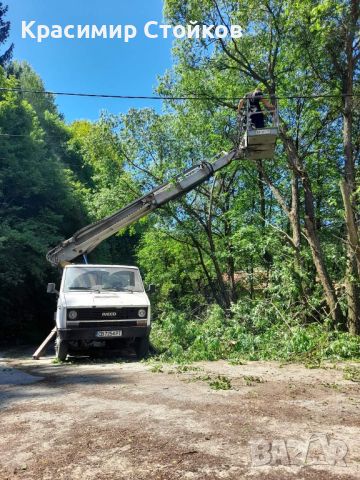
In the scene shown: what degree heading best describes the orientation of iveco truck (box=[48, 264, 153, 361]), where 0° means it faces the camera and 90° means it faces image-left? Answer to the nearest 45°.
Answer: approximately 0°
